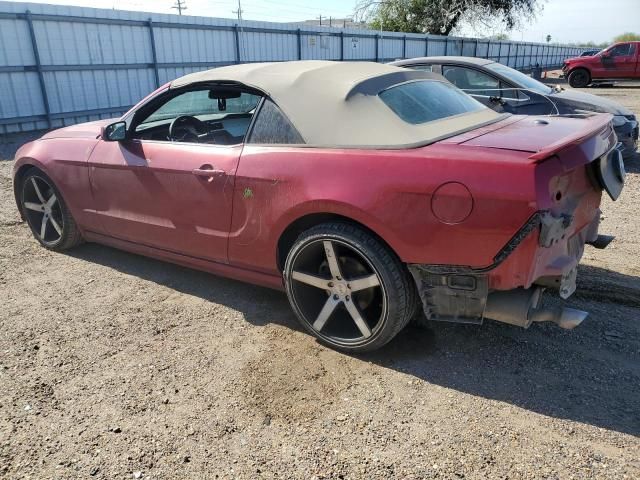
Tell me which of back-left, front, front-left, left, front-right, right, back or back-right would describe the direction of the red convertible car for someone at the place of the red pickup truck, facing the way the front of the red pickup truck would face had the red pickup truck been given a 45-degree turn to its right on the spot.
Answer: back-left

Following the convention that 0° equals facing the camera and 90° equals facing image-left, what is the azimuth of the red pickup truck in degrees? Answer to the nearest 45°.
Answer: approximately 90°

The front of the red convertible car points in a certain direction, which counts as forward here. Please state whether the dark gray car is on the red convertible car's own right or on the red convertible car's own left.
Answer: on the red convertible car's own right

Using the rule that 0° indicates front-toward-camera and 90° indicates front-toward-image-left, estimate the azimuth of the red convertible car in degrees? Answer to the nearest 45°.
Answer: approximately 135°

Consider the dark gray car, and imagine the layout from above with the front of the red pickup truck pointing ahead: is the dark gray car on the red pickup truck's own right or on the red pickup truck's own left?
on the red pickup truck's own left

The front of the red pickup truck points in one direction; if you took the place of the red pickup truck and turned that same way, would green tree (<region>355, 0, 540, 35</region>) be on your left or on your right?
on your right

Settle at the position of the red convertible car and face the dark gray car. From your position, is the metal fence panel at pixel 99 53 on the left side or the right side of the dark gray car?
left

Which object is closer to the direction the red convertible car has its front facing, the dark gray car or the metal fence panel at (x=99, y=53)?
the metal fence panel

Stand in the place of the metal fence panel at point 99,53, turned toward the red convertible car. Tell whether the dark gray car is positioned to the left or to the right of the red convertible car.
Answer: left
